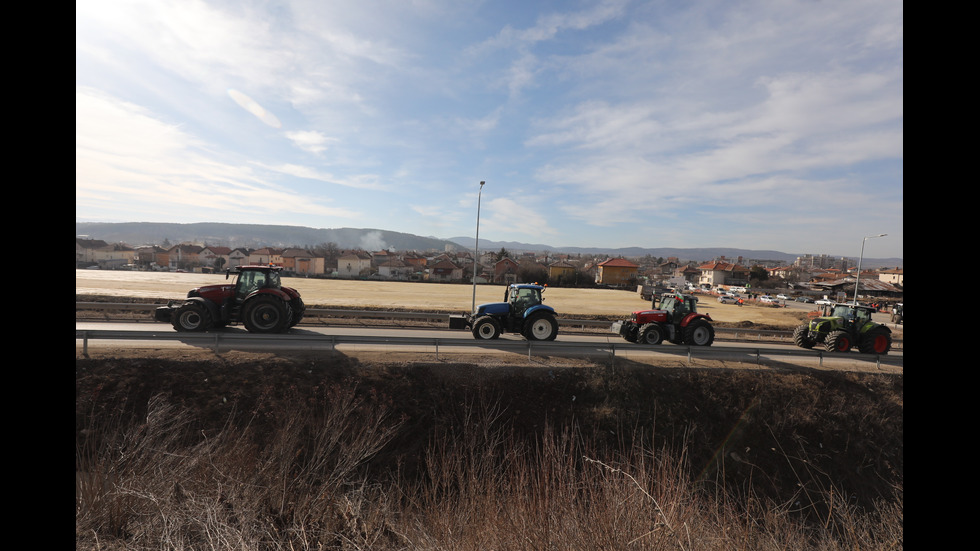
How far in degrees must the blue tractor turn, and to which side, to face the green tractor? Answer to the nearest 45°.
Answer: approximately 180°

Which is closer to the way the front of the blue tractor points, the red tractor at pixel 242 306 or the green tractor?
the red tractor

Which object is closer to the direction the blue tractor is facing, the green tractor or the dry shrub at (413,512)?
the dry shrub

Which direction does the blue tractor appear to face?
to the viewer's left

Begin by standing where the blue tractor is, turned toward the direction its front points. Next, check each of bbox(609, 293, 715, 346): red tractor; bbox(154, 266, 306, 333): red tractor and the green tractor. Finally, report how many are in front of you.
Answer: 1

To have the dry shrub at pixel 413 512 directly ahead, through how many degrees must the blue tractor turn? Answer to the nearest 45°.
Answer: approximately 90° to its left

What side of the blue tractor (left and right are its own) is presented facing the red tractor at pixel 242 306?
front

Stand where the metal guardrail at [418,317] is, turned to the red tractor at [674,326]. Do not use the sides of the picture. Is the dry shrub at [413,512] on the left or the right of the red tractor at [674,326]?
right

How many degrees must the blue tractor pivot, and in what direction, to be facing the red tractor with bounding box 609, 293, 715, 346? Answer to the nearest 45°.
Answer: approximately 180°
